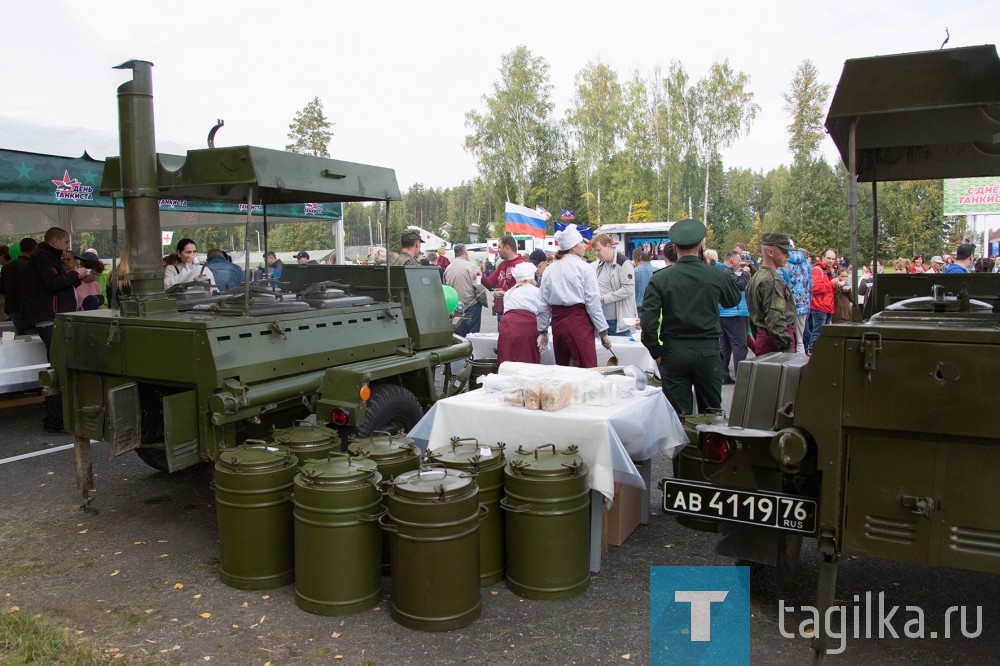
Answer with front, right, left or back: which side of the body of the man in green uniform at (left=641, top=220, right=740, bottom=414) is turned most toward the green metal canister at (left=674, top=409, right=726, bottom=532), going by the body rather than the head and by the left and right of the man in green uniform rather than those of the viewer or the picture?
back

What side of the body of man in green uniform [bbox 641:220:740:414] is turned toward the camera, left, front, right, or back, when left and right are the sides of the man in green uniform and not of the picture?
back

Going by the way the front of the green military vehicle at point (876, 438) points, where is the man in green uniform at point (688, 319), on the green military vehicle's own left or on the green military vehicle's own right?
on the green military vehicle's own left

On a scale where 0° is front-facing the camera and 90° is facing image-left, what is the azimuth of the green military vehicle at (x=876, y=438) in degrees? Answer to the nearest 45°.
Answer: approximately 225°

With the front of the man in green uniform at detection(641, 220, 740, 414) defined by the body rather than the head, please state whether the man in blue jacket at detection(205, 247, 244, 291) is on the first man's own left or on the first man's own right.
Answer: on the first man's own left

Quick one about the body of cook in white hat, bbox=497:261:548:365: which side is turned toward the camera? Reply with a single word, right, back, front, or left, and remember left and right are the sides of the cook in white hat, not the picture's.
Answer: back

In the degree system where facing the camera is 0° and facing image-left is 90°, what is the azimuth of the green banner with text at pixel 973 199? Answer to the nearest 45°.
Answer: approximately 0°

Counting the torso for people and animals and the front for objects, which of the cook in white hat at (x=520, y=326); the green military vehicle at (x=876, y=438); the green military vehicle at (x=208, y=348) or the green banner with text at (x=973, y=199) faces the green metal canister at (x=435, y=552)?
the green banner with text

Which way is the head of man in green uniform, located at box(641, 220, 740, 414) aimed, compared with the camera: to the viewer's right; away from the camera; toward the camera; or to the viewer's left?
away from the camera

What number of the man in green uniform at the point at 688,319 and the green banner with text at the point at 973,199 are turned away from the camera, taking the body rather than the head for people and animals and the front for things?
1
